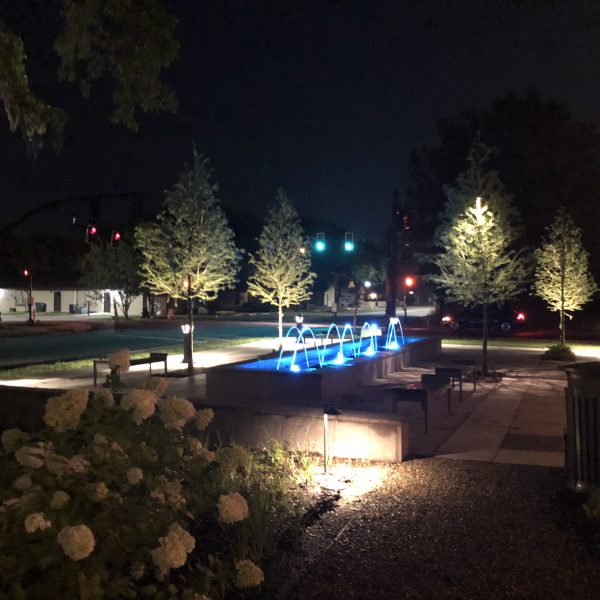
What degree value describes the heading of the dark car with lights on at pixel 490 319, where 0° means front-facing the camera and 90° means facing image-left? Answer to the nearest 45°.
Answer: approximately 90°

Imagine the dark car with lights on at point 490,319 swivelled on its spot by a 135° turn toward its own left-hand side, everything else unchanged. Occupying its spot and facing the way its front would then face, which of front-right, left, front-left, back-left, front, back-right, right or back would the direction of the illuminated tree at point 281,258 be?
right

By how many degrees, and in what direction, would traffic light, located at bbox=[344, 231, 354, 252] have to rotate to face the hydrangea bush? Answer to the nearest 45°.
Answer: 0° — it already faces it

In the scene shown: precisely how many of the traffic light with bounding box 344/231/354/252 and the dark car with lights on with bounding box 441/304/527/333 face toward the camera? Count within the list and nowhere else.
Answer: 1

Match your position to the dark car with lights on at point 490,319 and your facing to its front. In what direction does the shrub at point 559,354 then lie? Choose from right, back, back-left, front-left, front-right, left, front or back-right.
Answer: left

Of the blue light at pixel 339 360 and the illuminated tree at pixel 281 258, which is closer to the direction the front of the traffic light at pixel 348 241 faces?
the blue light

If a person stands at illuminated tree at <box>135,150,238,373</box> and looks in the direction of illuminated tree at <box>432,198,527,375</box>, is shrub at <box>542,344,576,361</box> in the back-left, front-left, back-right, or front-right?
front-left

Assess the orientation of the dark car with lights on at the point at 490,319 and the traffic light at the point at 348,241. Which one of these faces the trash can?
the traffic light

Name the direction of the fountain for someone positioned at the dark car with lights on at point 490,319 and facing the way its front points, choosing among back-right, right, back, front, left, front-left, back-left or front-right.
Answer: left

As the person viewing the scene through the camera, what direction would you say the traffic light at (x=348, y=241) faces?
facing the viewer

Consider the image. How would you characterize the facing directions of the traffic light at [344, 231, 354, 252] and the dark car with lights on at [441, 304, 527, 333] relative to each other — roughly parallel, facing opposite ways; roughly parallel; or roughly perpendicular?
roughly perpendicular

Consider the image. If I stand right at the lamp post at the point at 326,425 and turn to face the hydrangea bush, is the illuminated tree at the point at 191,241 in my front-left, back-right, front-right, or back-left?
back-right

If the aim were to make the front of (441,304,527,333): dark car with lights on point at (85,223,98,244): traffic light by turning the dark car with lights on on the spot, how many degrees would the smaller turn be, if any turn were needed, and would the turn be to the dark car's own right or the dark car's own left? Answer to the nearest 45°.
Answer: approximately 45° to the dark car's own left

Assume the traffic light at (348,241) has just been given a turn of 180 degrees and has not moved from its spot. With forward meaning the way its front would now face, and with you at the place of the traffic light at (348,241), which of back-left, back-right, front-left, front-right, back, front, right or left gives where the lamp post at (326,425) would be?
back

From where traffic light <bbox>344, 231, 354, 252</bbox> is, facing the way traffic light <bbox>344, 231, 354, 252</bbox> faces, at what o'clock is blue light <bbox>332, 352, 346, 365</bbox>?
The blue light is roughly at 12 o'clock from the traffic light.
